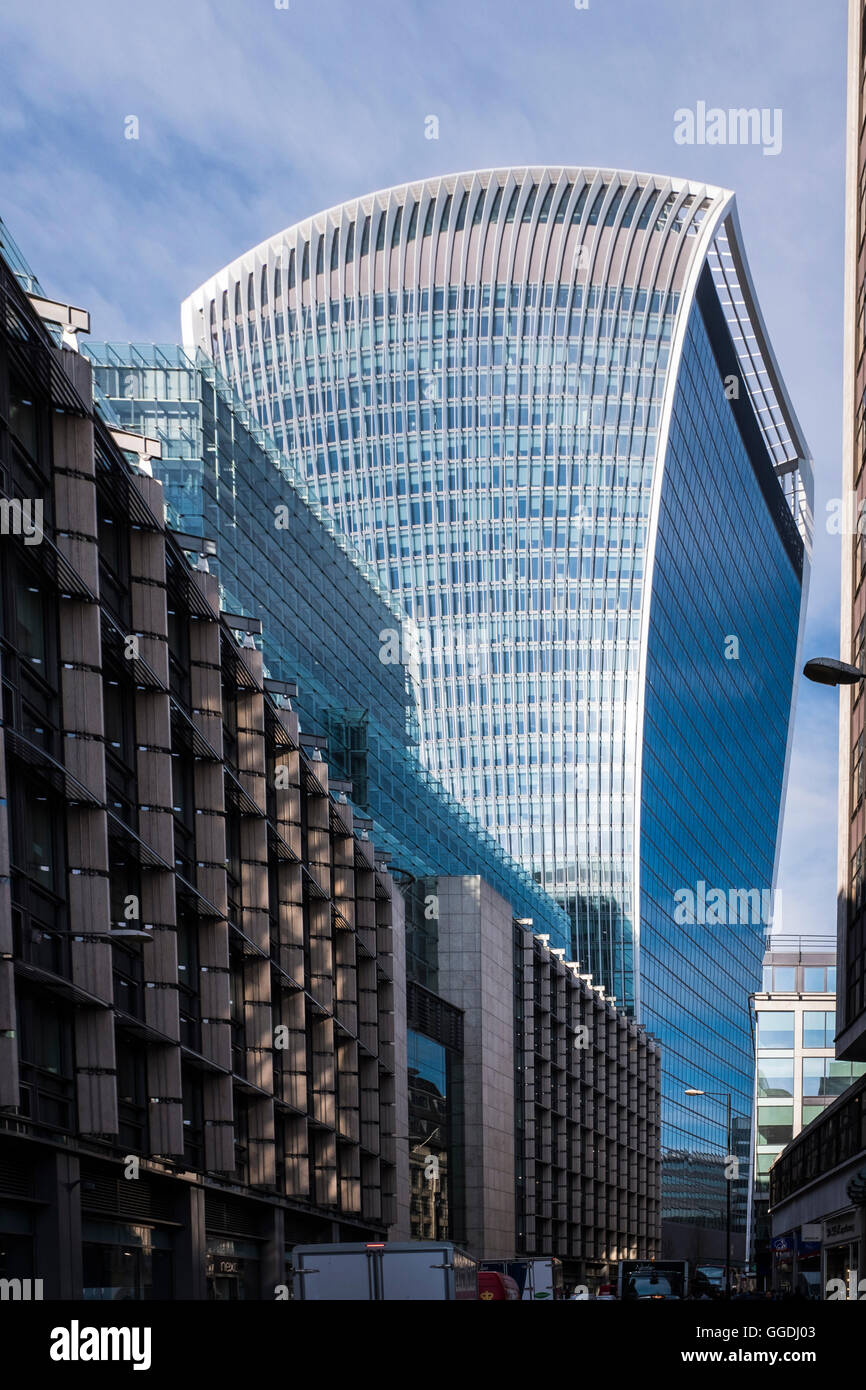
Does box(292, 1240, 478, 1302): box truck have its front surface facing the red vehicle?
yes

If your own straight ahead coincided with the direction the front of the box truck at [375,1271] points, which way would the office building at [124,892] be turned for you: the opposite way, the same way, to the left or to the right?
to the right

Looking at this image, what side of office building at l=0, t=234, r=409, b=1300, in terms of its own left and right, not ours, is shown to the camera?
right

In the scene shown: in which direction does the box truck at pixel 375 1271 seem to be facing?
away from the camera

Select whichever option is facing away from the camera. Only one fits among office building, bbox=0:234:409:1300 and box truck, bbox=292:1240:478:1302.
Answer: the box truck

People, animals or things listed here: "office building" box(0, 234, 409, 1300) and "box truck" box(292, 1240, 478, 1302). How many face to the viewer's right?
1
